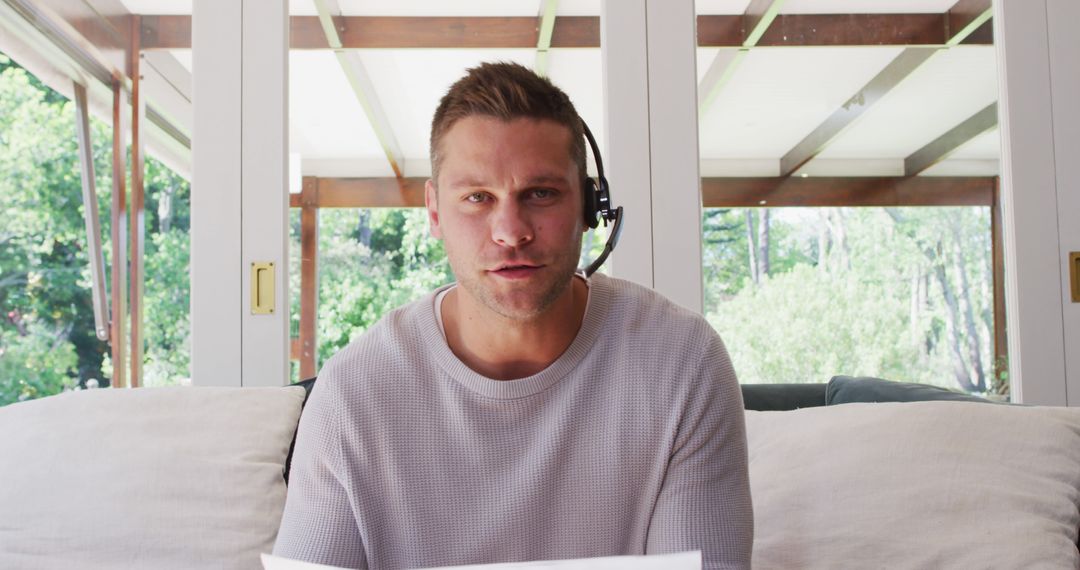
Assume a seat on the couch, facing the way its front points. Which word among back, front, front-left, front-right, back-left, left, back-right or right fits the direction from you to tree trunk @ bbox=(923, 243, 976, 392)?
back-left

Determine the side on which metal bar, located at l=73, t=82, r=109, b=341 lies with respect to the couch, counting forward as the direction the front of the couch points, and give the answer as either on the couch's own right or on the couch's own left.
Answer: on the couch's own right

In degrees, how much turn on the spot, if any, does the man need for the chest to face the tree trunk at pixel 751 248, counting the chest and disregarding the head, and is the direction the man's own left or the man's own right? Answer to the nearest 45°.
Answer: approximately 135° to the man's own left

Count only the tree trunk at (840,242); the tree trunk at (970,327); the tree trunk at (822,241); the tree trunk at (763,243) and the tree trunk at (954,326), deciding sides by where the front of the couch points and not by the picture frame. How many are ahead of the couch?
0

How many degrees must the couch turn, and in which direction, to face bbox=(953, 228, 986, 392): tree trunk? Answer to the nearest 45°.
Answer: approximately 135° to its left

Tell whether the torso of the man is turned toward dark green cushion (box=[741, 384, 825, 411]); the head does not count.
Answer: no

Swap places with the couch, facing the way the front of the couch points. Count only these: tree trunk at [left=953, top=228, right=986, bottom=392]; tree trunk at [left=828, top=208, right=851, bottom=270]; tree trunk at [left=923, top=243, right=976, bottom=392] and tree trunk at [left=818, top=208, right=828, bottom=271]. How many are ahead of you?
0

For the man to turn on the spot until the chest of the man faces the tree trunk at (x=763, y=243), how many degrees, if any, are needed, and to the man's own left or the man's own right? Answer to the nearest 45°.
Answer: approximately 135° to the man's own left

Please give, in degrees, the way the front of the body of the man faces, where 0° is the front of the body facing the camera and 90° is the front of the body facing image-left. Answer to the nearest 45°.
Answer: approximately 0°

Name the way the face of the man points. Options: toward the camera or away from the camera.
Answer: toward the camera

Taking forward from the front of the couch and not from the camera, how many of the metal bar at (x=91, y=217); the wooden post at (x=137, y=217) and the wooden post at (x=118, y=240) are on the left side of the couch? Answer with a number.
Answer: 0

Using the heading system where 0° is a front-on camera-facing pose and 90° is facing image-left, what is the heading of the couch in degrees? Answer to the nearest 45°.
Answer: approximately 0°

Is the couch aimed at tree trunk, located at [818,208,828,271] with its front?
no
